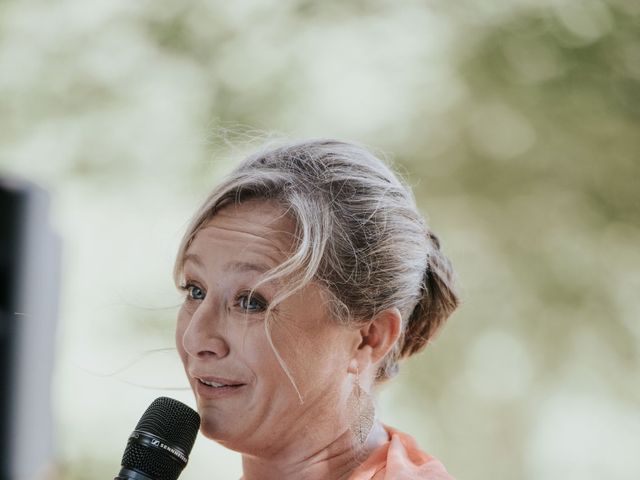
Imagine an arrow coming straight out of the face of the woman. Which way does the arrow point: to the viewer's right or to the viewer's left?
to the viewer's left

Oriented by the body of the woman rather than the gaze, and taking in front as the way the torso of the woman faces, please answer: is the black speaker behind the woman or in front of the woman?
in front

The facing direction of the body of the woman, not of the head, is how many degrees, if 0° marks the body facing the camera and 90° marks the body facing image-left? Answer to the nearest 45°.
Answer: approximately 45°
